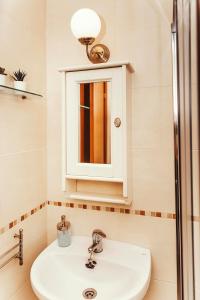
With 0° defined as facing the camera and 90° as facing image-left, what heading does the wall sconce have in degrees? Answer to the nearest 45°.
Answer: approximately 45°

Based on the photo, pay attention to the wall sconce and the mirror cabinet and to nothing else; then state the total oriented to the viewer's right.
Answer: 0

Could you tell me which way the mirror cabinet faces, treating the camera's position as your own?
facing the viewer and to the left of the viewer
